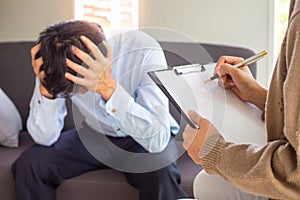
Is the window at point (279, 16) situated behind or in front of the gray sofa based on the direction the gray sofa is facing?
behind

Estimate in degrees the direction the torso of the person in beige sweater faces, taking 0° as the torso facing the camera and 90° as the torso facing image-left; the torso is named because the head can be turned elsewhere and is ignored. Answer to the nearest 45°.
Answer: approximately 90°

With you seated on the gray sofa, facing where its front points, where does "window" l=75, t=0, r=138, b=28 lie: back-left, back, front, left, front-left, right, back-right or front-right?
back

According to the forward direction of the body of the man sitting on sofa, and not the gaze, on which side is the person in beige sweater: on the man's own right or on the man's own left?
on the man's own left

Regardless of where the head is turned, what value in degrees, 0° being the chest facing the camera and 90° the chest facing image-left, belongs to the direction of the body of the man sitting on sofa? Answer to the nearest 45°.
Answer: approximately 45°

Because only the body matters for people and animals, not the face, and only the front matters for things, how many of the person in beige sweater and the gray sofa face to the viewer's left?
1

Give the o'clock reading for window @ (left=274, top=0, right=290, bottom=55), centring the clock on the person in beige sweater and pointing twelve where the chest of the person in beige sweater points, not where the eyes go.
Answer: The window is roughly at 3 o'clock from the person in beige sweater.

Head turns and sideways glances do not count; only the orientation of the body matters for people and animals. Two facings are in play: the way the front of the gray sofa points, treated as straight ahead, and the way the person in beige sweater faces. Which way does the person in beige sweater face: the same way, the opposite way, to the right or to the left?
to the right

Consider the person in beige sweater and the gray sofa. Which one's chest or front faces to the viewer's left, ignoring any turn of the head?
the person in beige sweater

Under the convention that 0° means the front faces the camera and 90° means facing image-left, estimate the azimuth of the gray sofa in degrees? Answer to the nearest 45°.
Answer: approximately 0°
